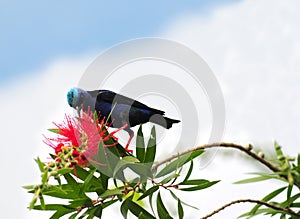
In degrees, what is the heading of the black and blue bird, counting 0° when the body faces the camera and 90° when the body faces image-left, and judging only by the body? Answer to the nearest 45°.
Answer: approximately 90°
